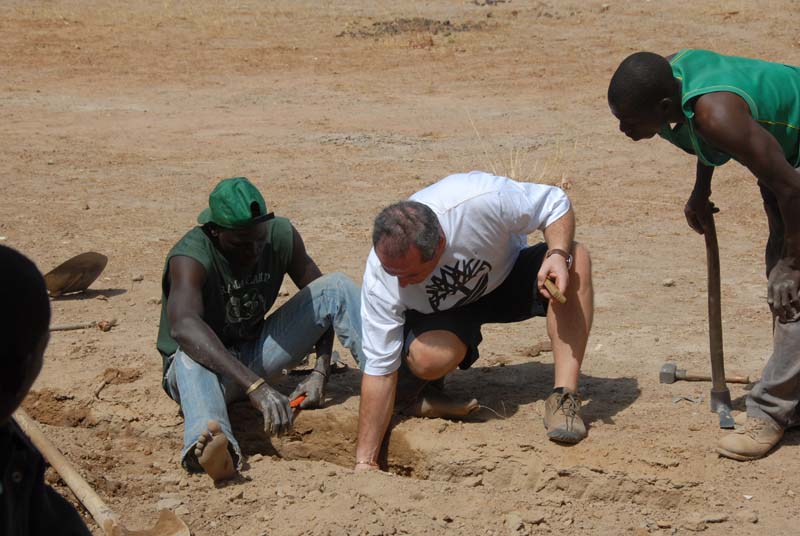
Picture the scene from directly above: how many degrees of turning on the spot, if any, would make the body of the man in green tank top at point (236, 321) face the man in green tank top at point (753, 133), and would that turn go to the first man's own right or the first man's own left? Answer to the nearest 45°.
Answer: approximately 45° to the first man's own left

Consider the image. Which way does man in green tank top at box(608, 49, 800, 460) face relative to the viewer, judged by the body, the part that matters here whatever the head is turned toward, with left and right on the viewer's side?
facing to the left of the viewer

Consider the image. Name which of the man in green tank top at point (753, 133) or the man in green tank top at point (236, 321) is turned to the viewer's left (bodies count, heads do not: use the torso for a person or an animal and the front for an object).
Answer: the man in green tank top at point (753, 133)

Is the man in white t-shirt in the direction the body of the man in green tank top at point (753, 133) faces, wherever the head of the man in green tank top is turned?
yes

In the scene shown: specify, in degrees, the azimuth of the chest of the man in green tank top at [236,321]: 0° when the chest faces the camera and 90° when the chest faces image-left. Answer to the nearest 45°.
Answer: approximately 315°

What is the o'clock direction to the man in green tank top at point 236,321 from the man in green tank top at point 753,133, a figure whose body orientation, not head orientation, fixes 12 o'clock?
the man in green tank top at point 236,321 is roughly at 12 o'clock from the man in green tank top at point 753,133.

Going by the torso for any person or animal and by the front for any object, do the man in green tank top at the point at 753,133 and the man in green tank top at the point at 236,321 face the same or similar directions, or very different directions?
very different directions

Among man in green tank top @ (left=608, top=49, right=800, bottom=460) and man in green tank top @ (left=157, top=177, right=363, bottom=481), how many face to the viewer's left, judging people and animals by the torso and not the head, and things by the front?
1
